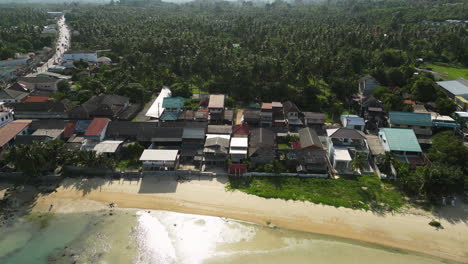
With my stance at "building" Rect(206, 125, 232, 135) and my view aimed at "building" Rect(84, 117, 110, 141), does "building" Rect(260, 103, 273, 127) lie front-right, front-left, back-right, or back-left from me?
back-right

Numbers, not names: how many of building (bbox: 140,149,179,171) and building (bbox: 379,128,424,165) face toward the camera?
2

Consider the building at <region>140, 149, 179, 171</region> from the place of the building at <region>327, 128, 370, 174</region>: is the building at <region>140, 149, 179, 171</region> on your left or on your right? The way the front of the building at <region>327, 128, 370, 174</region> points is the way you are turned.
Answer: on your right

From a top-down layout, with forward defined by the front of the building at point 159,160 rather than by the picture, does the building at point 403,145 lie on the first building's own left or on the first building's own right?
on the first building's own left

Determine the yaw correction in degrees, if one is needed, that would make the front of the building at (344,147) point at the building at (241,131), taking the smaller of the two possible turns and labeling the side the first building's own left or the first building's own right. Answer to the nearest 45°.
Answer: approximately 90° to the first building's own right

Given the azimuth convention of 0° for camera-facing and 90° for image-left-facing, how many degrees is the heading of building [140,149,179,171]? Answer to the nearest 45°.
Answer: approximately 0°

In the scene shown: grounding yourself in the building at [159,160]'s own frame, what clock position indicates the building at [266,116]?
the building at [266,116] is roughly at 8 o'clock from the building at [159,160].

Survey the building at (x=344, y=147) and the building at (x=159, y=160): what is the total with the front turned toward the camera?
2

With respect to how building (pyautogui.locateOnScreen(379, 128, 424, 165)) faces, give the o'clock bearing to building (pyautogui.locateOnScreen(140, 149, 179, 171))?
building (pyautogui.locateOnScreen(140, 149, 179, 171)) is roughly at 2 o'clock from building (pyautogui.locateOnScreen(379, 128, 424, 165)).

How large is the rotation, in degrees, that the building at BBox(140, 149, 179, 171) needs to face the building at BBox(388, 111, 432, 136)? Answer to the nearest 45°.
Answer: approximately 90° to its left
